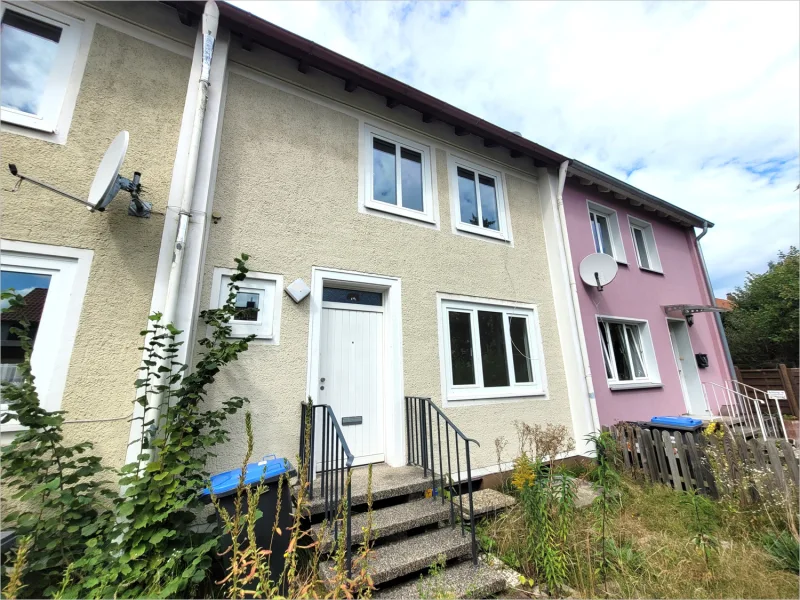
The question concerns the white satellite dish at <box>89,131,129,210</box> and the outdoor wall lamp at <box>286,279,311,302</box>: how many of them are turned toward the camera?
1

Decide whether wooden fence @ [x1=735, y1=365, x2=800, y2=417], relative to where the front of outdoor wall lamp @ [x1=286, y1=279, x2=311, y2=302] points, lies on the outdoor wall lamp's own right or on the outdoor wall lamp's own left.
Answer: on the outdoor wall lamp's own left

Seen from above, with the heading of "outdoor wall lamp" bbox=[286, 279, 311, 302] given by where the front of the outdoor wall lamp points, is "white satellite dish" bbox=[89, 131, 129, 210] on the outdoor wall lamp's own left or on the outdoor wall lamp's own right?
on the outdoor wall lamp's own right
